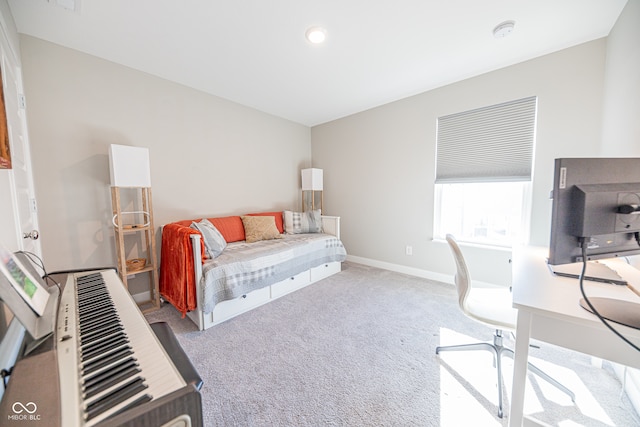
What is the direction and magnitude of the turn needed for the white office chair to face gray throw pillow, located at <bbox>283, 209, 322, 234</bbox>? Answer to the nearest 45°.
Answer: approximately 180°

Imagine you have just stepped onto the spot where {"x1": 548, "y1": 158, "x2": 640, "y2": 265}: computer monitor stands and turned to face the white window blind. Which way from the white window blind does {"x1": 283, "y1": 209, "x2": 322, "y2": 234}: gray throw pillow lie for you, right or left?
left

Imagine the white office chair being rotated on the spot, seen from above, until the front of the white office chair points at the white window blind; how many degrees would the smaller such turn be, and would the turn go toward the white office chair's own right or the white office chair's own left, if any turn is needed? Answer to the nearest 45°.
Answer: approximately 90° to the white office chair's own left

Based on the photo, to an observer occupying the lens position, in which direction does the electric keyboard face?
facing to the right of the viewer

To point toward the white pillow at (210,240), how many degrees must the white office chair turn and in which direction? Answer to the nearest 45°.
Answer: approximately 180°

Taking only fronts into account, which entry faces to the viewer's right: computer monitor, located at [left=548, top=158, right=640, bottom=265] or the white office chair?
the white office chair

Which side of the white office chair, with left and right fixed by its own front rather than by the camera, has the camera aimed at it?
right

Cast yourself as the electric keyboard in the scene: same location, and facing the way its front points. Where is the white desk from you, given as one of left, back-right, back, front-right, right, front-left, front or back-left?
front-right

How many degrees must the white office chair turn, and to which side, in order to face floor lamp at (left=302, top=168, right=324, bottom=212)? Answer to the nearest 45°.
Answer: approximately 135° to its left

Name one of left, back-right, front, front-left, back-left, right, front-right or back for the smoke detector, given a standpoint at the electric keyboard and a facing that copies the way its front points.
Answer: front

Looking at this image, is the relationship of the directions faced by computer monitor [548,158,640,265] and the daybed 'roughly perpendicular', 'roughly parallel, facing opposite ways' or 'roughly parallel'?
roughly perpendicular

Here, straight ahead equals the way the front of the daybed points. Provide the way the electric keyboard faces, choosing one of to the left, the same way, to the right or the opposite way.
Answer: to the left

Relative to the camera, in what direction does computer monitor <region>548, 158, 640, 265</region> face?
facing away from the viewer and to the left of the viewer
